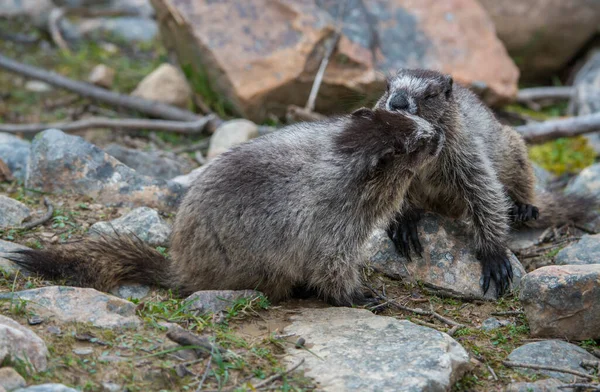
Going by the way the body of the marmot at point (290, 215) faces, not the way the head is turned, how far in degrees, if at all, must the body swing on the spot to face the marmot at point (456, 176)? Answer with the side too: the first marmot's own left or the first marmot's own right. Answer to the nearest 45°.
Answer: approximately 45° to the first marmot's own left

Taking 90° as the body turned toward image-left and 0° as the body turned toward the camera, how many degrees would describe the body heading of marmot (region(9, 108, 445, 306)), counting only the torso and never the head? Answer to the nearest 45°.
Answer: approximately 270°

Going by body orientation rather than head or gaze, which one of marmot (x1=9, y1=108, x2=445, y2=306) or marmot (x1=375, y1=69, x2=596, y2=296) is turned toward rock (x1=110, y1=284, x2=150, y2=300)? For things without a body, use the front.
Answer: marmot (x1=375, y1=69, x2=596, y2=296)

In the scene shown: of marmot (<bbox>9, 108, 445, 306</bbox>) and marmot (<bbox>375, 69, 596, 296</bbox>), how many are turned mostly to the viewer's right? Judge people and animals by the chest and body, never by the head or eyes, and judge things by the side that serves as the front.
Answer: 1

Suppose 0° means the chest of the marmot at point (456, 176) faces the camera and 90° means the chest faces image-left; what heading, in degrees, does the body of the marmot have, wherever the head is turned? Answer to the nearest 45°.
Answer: approximately 45°

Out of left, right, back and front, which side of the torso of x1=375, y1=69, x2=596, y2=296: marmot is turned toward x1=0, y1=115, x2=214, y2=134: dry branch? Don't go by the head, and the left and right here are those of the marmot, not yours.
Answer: right

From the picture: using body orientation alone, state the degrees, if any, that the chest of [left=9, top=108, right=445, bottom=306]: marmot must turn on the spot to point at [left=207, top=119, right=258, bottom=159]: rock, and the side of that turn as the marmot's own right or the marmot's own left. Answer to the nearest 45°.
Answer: approximately 90° to the marmot's own left

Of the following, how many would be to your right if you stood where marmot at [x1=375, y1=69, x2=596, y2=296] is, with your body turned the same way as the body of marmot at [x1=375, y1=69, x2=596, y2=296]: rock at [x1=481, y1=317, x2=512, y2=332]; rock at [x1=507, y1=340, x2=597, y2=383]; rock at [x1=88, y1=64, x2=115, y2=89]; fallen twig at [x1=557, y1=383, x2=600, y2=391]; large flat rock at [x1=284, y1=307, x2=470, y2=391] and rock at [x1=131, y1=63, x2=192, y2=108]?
2

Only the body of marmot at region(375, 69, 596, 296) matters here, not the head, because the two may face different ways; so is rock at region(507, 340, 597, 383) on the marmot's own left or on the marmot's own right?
on the marmot's own left

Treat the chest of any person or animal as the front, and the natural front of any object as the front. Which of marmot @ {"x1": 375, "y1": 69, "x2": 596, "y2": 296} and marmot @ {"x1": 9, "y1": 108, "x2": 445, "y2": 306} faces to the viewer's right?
marmot @ {"x1": 9, "y1": 108, "x2": 445, "y2": 306}

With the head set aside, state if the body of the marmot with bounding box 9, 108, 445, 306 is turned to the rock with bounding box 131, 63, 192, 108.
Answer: no

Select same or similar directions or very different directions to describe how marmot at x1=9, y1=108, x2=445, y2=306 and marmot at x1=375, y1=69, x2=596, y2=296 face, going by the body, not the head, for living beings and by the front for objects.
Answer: very different directions

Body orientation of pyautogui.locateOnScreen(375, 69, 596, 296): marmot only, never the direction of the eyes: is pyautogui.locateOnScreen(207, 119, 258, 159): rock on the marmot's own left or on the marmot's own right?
on the marmot's own right

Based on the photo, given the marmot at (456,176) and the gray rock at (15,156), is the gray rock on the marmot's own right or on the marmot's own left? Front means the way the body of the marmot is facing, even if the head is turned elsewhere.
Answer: on the marmot's own right

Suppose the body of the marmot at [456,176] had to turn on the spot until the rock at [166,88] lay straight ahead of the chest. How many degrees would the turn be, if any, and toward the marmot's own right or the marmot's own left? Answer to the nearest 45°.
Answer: approximately 90° to the marmot's own right

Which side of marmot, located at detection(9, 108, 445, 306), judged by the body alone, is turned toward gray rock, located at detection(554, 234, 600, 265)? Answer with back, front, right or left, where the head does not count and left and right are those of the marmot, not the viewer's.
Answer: front

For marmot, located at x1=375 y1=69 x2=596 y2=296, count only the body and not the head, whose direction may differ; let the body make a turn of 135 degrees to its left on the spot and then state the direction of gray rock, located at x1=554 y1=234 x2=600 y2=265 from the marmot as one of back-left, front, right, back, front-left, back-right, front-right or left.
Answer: front
